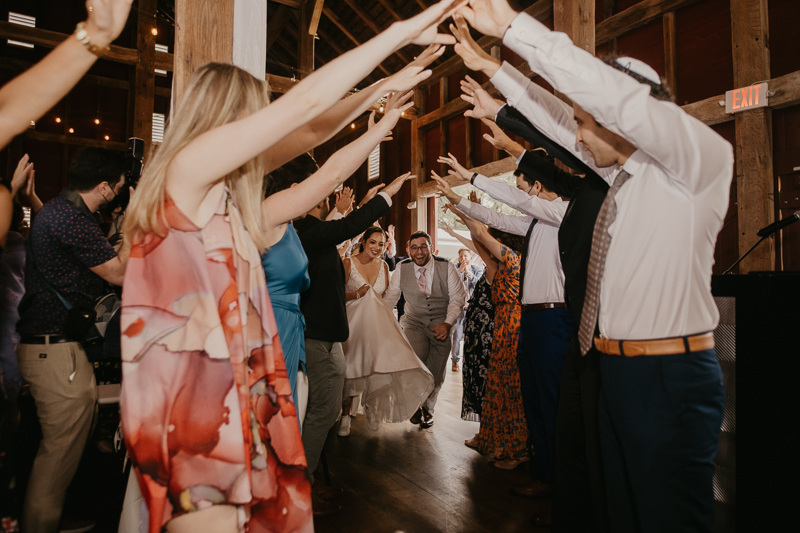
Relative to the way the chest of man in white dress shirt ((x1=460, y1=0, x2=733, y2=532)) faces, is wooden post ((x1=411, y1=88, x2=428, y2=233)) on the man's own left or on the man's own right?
on the man's own right

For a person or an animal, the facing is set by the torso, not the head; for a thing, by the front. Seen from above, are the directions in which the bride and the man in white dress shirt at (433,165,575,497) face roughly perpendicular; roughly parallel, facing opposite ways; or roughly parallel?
roughly perpendicular

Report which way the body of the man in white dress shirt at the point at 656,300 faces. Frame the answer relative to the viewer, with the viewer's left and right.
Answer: facing to the left of the viewer

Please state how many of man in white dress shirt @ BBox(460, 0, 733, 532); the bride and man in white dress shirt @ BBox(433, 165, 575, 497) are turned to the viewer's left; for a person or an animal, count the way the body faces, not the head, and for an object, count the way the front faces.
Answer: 2

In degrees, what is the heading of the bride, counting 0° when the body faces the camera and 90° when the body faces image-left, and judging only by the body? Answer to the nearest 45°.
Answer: approximately 0°

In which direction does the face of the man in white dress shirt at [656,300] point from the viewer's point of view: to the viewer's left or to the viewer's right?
to the viewer's left

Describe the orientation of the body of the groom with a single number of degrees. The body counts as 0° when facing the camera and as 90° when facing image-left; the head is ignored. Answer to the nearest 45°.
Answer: approximately 0°

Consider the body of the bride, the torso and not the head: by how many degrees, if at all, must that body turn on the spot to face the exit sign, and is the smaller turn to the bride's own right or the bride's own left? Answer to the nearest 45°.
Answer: approximately 90° to the bride's own left

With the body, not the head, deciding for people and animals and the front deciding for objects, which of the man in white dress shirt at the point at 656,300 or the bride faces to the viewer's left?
the man in white dress shirt

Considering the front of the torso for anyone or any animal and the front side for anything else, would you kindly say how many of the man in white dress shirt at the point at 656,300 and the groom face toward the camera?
1

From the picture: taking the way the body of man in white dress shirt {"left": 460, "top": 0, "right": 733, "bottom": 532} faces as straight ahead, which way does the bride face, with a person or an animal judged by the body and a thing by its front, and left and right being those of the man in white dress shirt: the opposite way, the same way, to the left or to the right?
to the left

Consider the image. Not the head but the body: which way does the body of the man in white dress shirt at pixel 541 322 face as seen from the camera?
to the viewer's left
